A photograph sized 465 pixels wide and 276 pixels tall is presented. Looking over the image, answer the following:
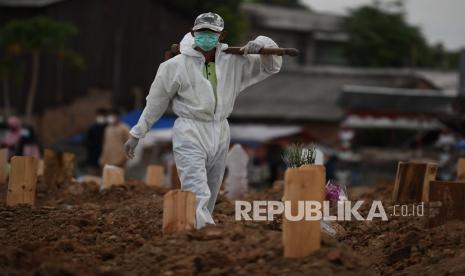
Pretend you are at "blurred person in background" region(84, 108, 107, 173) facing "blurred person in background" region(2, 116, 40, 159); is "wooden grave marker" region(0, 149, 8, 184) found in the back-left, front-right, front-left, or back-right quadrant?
front-left

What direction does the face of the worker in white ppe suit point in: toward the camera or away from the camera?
toward the camera

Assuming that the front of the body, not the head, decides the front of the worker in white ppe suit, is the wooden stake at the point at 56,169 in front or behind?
behind

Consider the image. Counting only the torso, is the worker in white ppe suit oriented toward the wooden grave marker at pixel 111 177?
no

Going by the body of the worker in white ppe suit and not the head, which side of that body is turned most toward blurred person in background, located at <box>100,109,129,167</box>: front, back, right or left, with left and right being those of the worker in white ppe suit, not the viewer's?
back

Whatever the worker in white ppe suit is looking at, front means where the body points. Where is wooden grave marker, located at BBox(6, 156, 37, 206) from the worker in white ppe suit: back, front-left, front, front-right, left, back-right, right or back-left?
back-right

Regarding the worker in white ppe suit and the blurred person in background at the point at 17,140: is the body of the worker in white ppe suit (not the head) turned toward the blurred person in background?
no

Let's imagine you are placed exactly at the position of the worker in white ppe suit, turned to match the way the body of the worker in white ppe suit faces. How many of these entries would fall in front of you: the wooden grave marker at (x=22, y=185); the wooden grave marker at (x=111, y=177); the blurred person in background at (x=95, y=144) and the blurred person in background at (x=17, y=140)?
0

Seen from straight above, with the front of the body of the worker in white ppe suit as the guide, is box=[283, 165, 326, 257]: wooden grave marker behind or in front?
in front

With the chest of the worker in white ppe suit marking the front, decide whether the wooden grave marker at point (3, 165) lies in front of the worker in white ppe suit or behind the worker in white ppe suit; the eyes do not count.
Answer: behind

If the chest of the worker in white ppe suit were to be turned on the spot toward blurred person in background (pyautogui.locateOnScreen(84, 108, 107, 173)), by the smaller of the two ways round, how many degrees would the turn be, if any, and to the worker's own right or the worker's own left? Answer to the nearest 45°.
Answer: approximately 180°

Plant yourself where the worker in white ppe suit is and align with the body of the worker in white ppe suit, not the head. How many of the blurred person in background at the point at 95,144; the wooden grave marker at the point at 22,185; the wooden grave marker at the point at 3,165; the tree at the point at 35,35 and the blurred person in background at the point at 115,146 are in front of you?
0

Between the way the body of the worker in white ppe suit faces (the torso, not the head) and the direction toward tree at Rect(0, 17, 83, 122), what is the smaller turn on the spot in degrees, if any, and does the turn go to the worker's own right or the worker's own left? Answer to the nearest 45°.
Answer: approximately 180°

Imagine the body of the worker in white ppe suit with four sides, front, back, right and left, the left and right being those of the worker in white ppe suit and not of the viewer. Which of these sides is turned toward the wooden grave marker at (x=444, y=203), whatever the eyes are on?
left

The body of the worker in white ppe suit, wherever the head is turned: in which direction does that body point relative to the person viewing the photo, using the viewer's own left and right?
facing the viewer
